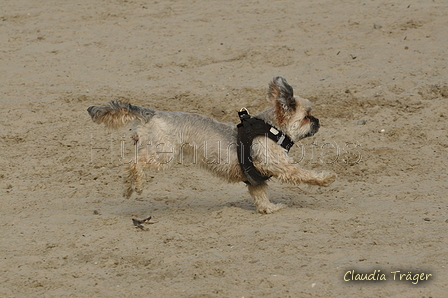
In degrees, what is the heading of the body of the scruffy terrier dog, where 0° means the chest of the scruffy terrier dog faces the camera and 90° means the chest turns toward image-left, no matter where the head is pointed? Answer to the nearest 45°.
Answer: approximately 270°
